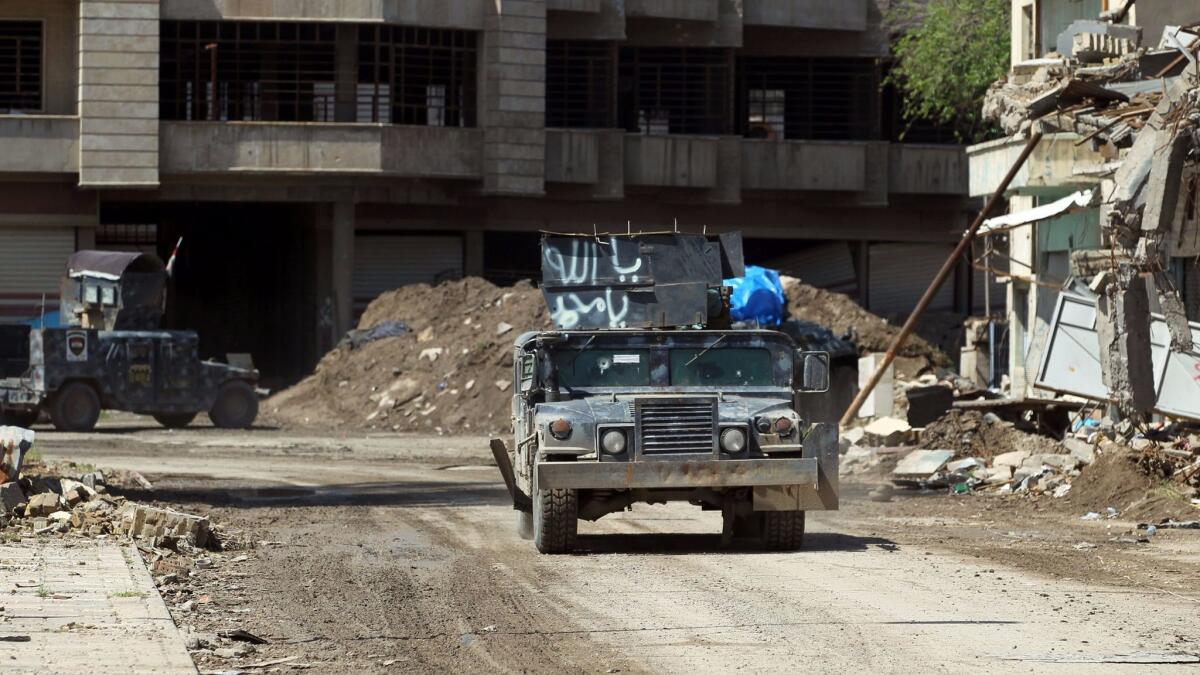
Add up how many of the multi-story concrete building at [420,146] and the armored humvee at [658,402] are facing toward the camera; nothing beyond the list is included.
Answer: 2

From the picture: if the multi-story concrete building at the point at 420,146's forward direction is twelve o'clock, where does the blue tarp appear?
The blue tarp is roughly at 11 o'clock from the multi-story concrete building.

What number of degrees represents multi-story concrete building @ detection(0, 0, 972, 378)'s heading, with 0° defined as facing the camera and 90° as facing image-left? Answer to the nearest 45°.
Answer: approximately 0°

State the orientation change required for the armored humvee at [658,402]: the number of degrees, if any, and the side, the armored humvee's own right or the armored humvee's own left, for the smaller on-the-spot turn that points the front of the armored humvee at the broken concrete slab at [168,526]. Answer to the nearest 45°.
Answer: approximately 90° to the armored humvee's own right

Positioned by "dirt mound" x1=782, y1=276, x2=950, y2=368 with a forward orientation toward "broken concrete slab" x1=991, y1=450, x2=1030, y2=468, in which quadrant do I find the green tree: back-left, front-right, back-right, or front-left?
back-left

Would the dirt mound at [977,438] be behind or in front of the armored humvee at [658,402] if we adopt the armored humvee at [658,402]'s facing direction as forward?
behind

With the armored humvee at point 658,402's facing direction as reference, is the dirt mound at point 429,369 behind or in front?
behind

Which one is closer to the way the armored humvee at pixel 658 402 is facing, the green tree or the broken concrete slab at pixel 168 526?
the broken concrete slab

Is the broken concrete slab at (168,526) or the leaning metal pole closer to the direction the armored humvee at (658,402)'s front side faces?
the broken concrete slab

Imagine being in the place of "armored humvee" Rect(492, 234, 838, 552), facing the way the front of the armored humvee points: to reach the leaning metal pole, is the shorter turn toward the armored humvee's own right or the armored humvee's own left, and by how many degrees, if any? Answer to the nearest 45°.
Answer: approximately 180°
